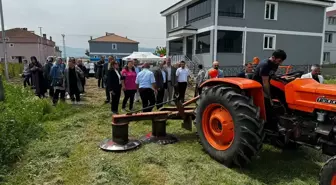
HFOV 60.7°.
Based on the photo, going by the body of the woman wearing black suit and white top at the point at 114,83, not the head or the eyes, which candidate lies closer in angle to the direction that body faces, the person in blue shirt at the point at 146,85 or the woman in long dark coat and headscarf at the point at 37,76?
the person in blue shirt

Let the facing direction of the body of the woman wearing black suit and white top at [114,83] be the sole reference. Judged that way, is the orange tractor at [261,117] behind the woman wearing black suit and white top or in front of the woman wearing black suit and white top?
in front

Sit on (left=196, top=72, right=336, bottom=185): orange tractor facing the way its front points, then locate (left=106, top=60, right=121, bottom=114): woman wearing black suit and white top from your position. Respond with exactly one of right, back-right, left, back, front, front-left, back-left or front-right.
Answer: back

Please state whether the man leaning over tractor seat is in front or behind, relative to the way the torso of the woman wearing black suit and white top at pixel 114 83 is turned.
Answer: in front

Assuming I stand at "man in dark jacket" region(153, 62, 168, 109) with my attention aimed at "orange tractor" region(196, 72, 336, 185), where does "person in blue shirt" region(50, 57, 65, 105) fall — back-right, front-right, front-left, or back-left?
back-right

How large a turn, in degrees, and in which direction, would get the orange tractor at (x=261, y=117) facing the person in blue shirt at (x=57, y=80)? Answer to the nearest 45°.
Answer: approximately 180°
